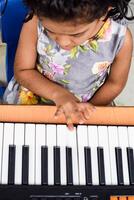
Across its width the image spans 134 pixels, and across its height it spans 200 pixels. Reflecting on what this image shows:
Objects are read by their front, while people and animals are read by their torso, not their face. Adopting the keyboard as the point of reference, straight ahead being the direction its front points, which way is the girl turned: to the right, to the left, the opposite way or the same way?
the opposite way

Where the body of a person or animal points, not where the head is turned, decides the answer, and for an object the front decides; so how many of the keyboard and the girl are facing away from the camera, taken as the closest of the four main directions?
1

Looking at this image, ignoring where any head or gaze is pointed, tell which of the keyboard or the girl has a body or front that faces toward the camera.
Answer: the girl

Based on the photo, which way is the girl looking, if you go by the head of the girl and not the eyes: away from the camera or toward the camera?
toward the camera

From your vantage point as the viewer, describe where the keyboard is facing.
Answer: facing away from the viewer

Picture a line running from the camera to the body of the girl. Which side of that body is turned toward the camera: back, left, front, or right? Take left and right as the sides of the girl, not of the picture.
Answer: front
